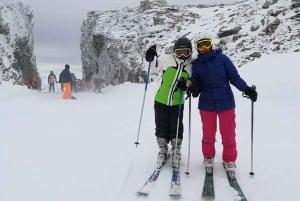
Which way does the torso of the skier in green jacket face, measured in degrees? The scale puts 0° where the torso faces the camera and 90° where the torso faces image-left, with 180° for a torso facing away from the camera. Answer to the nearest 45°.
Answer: approximately 0°

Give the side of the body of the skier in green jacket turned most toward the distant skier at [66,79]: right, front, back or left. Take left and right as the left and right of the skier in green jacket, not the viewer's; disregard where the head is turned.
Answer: back

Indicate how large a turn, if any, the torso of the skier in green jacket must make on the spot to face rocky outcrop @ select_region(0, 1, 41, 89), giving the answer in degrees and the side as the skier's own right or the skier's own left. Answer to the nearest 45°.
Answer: approximately 135° to the skier's own right

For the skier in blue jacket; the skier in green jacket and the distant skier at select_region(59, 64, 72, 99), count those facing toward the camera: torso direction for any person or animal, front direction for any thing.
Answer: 2

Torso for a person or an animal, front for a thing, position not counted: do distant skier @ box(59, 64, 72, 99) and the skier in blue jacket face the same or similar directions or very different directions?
very different directions

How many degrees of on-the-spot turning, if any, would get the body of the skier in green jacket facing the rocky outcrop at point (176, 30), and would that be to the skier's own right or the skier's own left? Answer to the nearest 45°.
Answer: approximately 180°

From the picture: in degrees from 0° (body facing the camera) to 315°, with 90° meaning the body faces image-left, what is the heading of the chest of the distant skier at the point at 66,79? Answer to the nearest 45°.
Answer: approximately 225°

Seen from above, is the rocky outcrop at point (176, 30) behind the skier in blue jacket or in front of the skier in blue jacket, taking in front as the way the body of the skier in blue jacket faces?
behind

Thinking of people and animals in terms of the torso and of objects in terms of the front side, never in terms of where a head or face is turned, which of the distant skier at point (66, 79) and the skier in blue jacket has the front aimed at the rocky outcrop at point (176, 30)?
the distant skier

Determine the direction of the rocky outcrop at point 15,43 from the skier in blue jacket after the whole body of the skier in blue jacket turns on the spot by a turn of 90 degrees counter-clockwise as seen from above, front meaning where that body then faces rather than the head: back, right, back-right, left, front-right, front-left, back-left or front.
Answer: back-left
